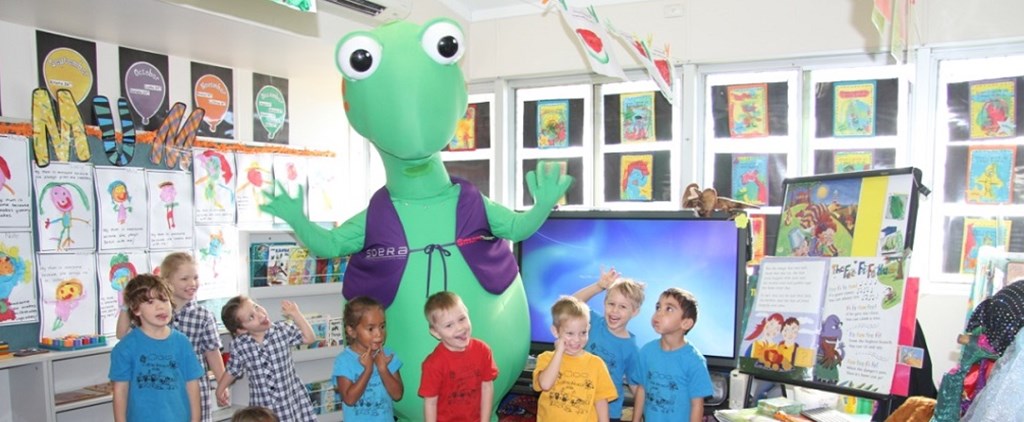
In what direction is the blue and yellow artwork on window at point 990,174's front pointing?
toward the camera

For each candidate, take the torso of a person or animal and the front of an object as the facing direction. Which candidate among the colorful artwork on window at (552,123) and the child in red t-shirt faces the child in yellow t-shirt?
the colorful artwork on window

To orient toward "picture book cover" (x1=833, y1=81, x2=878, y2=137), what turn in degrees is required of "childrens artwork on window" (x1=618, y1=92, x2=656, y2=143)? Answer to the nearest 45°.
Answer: approximately 90° to its left

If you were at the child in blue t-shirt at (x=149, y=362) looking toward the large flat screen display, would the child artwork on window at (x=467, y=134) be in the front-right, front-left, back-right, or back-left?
front-left

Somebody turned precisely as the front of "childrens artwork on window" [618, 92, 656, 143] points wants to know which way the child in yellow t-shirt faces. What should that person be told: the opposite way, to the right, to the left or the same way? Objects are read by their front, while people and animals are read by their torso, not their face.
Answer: the same way

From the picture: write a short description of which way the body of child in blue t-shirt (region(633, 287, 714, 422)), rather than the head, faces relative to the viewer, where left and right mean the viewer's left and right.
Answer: facing the viewer and to the left of the viewer

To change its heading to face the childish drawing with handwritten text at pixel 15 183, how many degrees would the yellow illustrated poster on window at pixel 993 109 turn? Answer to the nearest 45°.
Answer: approximately 45° to its right

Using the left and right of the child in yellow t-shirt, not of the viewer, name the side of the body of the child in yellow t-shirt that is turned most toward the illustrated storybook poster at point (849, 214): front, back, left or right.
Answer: left

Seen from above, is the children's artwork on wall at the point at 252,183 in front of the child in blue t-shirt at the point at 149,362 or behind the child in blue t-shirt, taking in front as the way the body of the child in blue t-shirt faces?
behind

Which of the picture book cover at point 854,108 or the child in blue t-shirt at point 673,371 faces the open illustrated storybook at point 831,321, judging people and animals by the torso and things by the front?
the picture book cover

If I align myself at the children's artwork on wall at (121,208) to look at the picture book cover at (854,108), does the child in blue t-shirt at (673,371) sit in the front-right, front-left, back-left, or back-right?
front-right

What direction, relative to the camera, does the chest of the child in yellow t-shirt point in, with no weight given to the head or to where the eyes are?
toward the camera

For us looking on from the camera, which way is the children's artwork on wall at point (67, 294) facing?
facing the viewer

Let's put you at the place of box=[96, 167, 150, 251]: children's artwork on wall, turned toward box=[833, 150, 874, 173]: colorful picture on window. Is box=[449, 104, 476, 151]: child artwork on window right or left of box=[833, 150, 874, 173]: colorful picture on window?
left

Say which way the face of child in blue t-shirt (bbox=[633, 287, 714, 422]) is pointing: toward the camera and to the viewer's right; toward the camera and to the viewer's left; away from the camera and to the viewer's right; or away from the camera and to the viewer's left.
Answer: toward the camera and to the viewer's left

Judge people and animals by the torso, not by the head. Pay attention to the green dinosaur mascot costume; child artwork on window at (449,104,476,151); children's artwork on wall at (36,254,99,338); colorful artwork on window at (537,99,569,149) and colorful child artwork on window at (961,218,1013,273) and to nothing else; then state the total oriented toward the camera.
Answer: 5

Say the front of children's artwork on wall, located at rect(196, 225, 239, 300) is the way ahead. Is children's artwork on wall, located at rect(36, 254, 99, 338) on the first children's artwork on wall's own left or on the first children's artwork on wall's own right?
on the first children's artwork on wall's own right

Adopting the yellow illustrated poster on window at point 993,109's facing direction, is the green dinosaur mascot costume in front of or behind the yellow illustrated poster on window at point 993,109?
in front

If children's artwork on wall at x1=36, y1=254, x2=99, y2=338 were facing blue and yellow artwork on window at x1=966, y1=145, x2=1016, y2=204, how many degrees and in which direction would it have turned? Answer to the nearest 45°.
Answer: approximately 45° to its left

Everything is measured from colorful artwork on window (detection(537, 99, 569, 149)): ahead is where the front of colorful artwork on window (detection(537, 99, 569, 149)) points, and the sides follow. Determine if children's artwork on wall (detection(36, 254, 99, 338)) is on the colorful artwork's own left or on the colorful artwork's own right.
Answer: on the colorful artwork's own right

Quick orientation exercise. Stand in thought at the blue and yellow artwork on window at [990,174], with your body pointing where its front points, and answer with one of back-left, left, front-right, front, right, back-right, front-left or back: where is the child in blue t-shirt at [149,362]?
front-right

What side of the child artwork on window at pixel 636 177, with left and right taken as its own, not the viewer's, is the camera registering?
front
